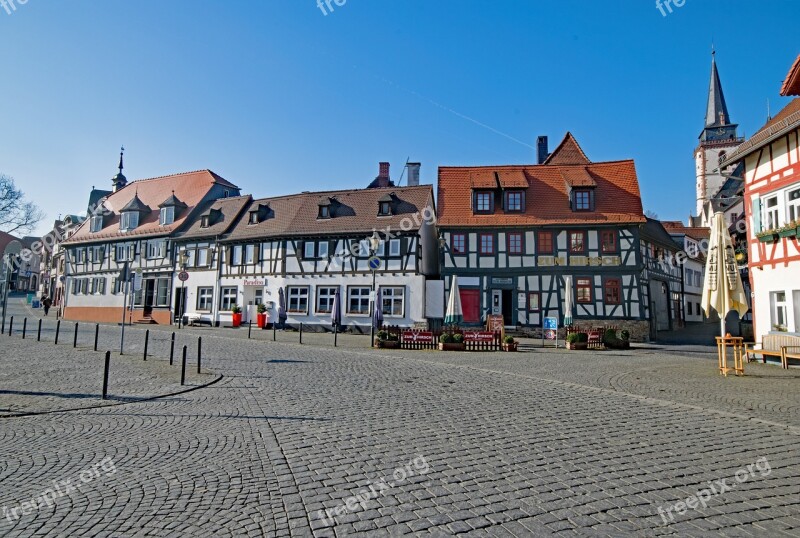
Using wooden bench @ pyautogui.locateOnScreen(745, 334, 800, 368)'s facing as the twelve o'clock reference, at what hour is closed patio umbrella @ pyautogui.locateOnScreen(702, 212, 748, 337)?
The closed patio umbrella is roughly at 11 o'clock from the wooden bench.

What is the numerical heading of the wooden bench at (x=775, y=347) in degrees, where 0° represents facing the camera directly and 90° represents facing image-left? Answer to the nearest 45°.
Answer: approximately 45°

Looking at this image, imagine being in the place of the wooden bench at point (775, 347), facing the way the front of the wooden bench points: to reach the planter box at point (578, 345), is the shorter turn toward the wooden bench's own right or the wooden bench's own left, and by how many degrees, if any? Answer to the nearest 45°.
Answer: approximately 45° to the wooden bench's own right

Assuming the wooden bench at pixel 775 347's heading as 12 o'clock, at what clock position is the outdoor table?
The outdoor table is roughly at 11 o'clock from the wooden bench.
